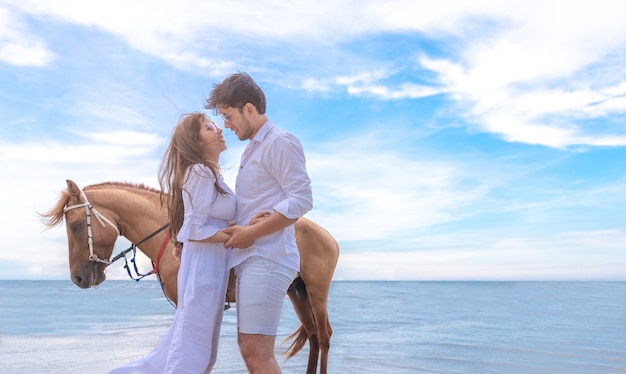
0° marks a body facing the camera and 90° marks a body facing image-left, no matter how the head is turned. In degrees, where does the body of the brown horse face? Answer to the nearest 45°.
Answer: approximately 90°

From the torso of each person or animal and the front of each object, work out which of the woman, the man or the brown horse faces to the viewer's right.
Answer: the woman

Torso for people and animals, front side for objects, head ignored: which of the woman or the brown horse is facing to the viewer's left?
the brown horse

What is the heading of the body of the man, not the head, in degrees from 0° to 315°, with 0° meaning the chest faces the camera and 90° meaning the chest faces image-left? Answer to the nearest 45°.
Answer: approximately 90°

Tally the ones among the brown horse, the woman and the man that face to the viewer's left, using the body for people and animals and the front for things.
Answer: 2

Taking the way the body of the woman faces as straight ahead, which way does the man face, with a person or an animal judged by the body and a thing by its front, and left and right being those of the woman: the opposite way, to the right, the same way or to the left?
the opposite way

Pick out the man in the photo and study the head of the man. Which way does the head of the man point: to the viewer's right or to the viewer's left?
to the viewer's left

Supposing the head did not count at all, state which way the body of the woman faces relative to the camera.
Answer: to the viewer's right

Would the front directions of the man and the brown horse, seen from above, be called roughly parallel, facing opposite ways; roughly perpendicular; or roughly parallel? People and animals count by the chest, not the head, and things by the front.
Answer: roughly parallel
